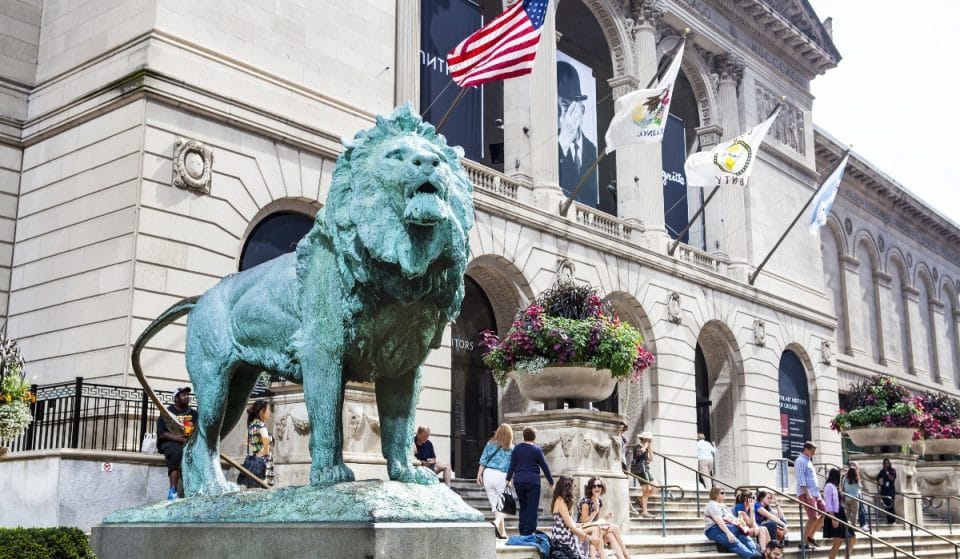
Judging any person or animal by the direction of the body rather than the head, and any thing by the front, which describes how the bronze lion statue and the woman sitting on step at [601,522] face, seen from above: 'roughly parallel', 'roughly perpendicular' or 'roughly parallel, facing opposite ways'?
roughly parallel

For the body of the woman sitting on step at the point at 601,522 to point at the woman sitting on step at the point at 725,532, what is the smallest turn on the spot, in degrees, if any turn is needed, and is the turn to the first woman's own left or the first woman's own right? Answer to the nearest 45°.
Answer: approximately 90° to the first woman's own left

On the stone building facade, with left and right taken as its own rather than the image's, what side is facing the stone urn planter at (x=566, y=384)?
front

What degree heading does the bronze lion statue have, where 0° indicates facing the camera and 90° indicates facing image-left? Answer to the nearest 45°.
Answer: approximately 315°

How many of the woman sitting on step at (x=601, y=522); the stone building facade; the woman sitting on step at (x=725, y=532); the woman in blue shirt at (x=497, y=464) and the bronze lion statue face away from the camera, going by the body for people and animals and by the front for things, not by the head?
1

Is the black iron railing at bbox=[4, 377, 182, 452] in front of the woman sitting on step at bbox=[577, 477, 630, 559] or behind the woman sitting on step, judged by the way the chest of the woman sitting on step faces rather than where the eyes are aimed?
behind

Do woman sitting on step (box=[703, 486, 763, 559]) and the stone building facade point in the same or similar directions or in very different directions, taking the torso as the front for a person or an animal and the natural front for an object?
same or similar directions

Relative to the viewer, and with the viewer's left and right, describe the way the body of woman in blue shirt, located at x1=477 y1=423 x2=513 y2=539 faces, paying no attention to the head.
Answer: facing away from the viewer

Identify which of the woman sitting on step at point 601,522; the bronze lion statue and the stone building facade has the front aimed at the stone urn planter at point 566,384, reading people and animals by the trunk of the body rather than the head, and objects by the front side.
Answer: the stone building facade

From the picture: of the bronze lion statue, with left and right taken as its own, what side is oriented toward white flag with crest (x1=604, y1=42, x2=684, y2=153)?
left

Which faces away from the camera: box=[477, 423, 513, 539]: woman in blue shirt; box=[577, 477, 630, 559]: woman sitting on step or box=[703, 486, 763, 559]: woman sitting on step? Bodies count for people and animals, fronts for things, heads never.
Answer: the woman in blue shirt

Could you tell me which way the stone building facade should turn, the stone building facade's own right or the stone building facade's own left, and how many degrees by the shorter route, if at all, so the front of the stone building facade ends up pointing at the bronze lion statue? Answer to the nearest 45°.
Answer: approximately 45° to the stone building facade's own right

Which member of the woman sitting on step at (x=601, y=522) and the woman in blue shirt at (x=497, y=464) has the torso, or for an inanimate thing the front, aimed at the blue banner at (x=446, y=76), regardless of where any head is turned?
the woman in blue shirt

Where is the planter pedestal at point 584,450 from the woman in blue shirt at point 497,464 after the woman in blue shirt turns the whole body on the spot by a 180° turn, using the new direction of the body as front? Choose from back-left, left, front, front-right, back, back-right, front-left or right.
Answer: back-left

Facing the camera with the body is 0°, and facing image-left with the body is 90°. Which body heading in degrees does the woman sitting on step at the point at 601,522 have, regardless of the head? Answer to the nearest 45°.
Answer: approximately 315°

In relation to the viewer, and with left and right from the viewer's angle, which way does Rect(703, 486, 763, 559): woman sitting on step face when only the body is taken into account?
facing the viewer and to the right of the viewer

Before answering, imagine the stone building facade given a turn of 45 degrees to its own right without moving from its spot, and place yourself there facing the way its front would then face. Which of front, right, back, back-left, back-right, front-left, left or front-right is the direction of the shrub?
front

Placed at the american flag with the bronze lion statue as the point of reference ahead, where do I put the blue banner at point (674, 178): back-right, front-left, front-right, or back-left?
back-left

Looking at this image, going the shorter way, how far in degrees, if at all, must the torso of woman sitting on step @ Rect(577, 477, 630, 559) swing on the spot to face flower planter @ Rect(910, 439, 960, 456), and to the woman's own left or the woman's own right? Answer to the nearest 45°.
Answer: approximately 90° to the woman's own left
